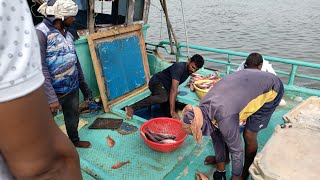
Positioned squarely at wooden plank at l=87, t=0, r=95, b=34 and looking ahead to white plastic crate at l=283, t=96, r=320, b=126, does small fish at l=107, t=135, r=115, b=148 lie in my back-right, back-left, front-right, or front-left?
front-right

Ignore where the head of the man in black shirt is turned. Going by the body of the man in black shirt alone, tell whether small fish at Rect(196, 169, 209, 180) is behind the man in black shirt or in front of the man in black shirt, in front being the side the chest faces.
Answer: in front

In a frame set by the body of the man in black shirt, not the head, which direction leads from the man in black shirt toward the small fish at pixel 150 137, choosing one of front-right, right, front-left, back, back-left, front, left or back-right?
front-right

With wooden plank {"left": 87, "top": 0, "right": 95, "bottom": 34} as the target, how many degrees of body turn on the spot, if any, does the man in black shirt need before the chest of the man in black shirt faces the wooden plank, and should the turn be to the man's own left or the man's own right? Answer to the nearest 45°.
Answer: approximately 135° to the man's own right

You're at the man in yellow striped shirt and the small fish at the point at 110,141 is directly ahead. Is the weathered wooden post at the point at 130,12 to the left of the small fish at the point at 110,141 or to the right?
right

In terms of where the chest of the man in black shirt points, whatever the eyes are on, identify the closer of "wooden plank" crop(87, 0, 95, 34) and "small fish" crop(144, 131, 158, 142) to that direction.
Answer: the small fish

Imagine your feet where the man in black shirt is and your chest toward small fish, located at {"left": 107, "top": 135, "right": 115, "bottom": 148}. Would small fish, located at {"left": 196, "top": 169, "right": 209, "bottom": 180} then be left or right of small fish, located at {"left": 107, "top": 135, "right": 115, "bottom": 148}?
left
